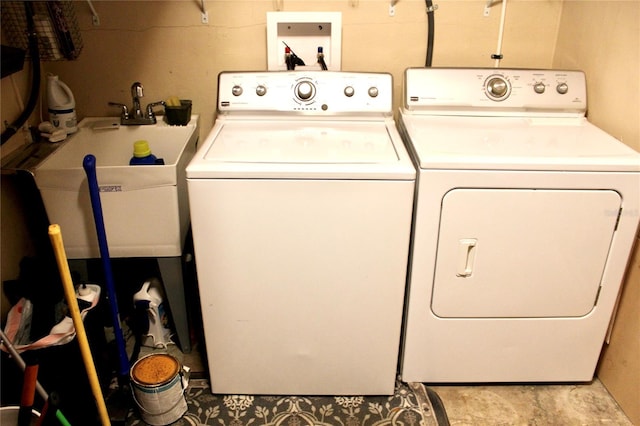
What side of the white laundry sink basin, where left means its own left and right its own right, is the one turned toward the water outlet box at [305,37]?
left

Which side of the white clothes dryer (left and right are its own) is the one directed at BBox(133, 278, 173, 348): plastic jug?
right

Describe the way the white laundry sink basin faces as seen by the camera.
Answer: facing the viewer

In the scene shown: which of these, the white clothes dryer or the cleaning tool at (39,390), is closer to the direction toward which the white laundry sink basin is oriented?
the cleaning tool

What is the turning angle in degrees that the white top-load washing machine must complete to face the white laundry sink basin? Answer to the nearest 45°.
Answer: approximately 90° to its right

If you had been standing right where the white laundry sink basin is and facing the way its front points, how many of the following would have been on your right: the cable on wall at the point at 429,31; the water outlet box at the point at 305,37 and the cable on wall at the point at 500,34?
0

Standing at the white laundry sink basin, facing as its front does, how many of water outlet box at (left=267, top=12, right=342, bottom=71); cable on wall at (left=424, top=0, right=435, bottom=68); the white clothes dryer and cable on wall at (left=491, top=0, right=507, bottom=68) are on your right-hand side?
0

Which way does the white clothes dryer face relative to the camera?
toward the camera

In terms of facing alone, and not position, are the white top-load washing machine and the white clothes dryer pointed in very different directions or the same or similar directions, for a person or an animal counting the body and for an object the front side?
same or similar directions

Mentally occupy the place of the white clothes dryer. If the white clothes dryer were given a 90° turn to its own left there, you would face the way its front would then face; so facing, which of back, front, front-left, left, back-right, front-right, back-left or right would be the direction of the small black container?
back

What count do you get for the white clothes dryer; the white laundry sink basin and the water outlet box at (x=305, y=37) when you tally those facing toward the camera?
3

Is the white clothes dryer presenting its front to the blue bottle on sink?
no

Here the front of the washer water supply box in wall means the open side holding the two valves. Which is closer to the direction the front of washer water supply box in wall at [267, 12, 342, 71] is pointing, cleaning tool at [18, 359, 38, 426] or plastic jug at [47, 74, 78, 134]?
the cleaning tool

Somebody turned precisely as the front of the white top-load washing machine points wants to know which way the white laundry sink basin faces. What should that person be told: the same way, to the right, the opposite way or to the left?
the same way

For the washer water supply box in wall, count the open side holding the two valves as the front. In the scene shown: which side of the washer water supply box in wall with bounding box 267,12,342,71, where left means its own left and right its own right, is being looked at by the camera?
front

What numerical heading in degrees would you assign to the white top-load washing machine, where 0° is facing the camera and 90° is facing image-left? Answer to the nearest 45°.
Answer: approximately 0°

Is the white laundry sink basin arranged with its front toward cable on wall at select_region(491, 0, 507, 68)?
no

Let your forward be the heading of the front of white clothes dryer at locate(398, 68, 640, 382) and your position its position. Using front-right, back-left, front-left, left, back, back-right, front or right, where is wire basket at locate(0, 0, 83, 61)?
right

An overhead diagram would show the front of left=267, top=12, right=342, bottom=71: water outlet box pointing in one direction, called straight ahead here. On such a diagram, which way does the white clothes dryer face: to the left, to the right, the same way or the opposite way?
the same way
